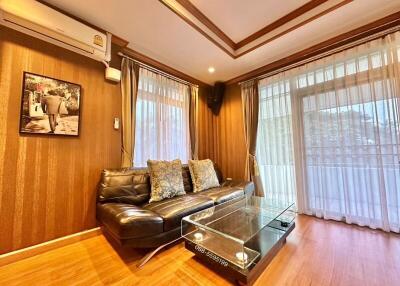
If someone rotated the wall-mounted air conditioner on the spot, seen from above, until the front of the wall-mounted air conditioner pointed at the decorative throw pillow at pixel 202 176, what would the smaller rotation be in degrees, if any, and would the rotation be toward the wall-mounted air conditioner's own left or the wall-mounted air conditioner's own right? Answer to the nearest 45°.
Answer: approximately 45° to the wall-mounted air conditioner's own left

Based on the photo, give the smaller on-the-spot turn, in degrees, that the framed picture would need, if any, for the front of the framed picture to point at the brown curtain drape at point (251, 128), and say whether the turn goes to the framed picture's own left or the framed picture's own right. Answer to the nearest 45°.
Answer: approximately 45° to the framed picture's own left

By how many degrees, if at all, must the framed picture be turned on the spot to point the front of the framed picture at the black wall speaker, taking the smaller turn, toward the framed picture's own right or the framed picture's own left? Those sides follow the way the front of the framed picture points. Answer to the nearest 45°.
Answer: approximately 45° to the framed picture's own left

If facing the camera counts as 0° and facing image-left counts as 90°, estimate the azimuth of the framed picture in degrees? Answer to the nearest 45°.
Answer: approximately 315°

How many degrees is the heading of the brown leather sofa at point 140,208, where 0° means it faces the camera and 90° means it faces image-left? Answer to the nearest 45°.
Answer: approximately 315°

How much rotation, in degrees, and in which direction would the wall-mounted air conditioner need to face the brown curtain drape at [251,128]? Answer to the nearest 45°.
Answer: approximately 45° to its left

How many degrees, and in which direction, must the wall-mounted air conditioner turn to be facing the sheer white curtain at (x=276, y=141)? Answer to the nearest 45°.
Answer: approximately 45° to its left

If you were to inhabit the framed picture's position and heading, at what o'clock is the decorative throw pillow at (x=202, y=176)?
The decorative throw pillow is roughly at 11 o'clock from the framed picture.

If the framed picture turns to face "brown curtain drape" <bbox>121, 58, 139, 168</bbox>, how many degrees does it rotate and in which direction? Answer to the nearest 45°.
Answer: approximately 45° to its left
